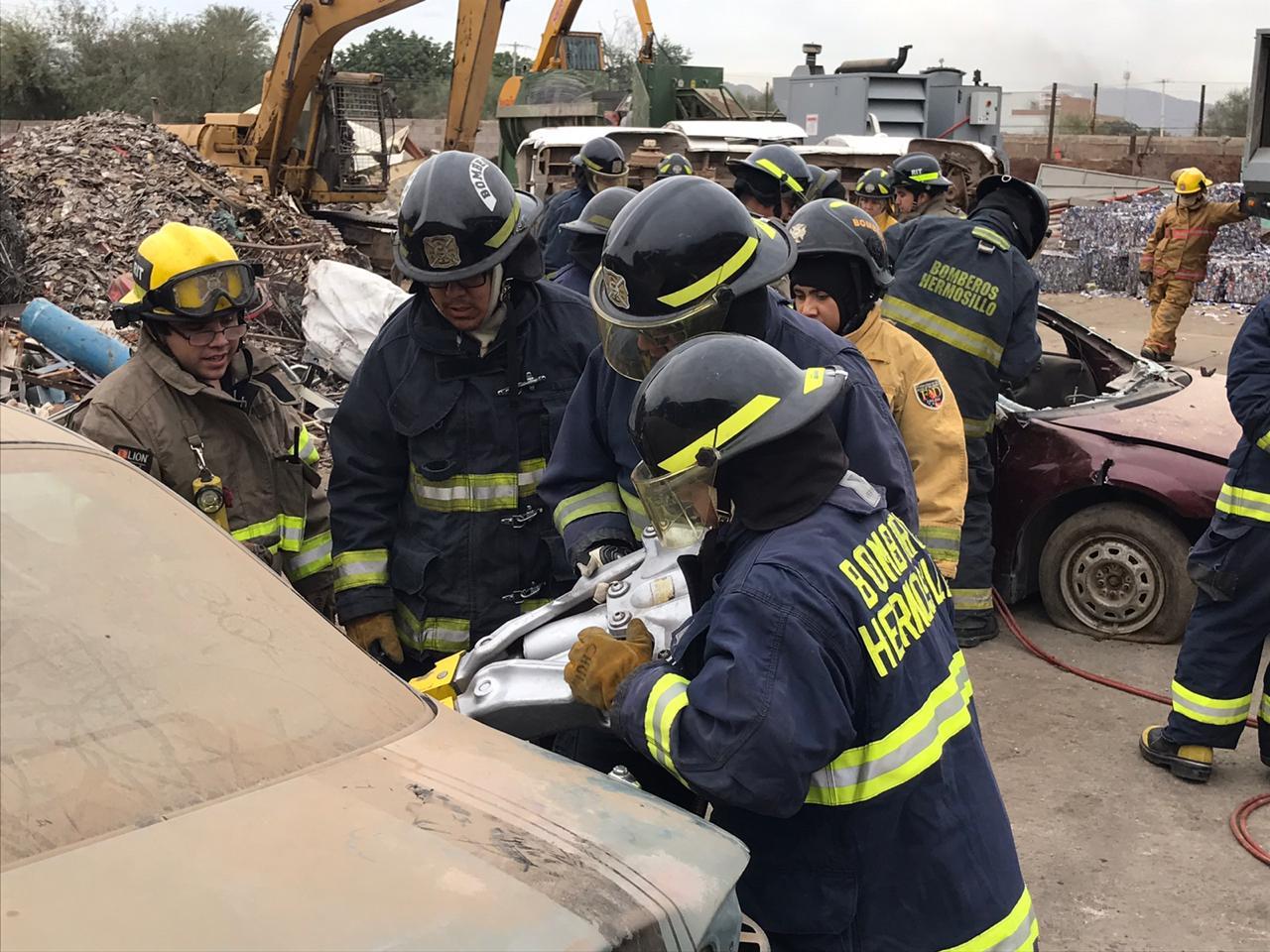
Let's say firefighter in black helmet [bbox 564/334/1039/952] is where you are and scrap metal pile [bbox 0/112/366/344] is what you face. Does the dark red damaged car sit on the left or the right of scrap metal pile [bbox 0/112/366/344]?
right

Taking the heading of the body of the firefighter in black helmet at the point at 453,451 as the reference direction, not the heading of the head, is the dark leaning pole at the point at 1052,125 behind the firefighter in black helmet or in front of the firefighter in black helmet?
behind

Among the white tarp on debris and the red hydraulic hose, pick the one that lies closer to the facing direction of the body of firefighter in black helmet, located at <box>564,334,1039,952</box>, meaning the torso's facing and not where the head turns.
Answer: the white tarp on debris

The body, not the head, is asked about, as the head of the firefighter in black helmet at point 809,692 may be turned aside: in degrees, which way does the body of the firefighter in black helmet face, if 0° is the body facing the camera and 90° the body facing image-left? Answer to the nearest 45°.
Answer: approximately 135°

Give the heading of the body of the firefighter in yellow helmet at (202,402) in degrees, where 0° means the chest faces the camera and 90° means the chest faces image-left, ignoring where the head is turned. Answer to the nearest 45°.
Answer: approximately 315°

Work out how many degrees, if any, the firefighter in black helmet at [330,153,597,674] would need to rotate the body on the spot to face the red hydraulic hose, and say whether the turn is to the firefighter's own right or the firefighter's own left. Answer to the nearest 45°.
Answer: approximately 135° to the firefighter's own left

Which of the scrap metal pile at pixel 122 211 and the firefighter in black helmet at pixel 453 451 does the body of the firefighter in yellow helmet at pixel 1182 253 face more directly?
the firefighter in black helmet
